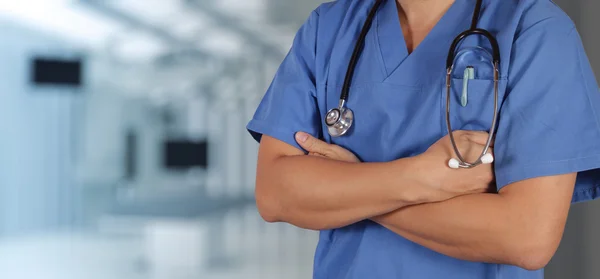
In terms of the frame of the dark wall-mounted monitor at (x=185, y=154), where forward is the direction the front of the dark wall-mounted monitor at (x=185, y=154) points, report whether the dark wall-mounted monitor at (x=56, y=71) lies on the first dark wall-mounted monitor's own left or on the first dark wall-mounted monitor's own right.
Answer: on the first dark wall-mounted monitor's own right

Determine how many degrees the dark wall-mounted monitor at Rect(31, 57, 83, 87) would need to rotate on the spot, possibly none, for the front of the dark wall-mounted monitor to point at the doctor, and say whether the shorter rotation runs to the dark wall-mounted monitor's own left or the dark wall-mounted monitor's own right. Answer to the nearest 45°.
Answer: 0° — it already faces them

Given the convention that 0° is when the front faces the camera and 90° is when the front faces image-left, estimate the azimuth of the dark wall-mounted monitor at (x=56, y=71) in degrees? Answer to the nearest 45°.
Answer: approximately 0°

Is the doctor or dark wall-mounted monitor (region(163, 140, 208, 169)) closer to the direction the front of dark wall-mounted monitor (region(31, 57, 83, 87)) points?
the doctor

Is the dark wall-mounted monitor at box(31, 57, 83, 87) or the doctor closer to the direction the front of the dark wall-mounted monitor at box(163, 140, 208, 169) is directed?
the doctor

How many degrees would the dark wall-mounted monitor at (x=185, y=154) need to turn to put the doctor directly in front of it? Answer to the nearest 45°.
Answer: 0° — it already faces them
